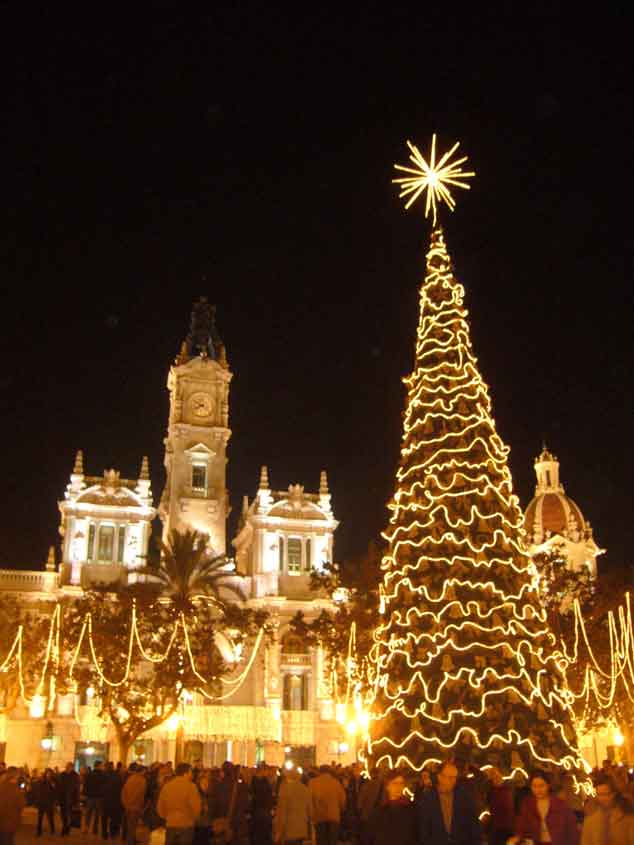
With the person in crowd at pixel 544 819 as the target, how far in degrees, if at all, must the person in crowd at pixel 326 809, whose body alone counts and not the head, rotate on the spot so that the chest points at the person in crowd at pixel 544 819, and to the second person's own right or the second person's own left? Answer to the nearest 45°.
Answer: approximately 135° to the second person's own right

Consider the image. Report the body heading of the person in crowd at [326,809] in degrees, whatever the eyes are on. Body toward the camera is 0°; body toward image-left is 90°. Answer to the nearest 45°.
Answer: approximately 180°

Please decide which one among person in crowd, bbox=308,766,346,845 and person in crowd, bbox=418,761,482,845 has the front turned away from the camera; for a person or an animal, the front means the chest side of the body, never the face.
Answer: person in crowd, bbox=308,766,346,845

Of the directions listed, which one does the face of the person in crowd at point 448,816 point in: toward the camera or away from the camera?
toward the camera

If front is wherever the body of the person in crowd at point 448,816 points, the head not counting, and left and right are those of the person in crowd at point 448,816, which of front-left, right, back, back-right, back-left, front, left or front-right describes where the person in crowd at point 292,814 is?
back-right

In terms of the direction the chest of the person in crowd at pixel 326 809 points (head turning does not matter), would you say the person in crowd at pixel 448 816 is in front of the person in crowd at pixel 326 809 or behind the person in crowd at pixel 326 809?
behind

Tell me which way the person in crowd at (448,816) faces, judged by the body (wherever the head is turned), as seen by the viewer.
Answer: toward the camera

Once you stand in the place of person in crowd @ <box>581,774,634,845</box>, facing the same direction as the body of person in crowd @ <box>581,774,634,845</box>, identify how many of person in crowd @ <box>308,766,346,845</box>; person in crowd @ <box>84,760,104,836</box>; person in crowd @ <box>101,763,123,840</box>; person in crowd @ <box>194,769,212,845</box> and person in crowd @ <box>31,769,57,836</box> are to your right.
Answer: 5

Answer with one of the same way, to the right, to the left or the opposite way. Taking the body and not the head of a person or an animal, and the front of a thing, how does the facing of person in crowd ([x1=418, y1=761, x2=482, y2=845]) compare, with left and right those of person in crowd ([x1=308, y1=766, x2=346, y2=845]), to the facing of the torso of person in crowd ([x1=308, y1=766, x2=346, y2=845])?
the opposite way

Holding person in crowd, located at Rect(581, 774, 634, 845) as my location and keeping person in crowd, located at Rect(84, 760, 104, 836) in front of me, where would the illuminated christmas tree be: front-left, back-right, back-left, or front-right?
front-right

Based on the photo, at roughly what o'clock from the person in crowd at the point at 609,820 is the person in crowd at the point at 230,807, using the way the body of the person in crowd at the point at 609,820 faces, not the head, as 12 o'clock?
the person in crowd at the point at 230,807 is roughly at 3 o'clock from the person in crowd at the point at 609,820.

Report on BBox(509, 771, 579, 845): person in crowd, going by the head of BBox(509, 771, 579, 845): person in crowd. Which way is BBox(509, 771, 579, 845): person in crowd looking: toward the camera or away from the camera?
toward the camera

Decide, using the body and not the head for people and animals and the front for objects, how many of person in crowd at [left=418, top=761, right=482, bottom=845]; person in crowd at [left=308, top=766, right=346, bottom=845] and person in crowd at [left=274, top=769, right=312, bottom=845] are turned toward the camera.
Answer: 1

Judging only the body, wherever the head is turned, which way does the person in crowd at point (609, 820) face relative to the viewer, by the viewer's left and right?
facing the viewer and to the left of the viewer

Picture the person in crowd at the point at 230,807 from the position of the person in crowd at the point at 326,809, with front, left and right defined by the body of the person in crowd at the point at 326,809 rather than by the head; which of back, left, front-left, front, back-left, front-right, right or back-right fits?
front-left

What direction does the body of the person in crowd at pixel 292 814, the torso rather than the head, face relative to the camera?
away from the camera
